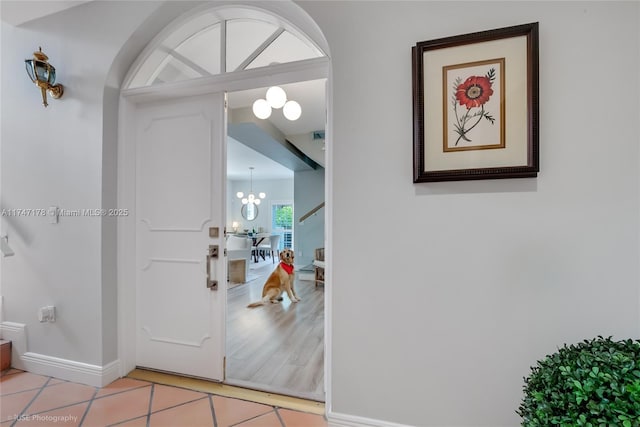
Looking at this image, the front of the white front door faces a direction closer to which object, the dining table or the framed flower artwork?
the framed flower artwork

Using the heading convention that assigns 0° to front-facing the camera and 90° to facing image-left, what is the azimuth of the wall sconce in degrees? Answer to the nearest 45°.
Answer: approximately 45°

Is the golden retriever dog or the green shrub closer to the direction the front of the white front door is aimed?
the green shrub

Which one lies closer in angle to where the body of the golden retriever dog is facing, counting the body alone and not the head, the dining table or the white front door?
the white front door

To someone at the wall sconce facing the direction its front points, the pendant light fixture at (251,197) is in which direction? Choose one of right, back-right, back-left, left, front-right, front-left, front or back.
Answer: back

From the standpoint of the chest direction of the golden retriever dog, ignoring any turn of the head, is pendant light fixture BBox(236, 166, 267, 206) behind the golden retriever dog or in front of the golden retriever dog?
behind

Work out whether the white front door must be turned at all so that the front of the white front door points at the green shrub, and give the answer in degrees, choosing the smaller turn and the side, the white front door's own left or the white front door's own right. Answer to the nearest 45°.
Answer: approximately 90° to the white front door's own left

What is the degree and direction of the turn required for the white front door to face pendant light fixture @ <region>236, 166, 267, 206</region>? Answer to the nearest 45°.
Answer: approximately 135° to its right

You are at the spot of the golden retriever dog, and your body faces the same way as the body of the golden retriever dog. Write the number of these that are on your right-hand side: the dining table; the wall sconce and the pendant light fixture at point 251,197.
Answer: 1

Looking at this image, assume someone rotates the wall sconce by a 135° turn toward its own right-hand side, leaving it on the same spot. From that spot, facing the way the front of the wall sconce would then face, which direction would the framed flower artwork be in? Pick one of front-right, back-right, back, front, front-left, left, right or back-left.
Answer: back-right

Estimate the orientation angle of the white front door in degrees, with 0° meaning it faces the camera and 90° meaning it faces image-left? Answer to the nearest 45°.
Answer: approximately 45°
